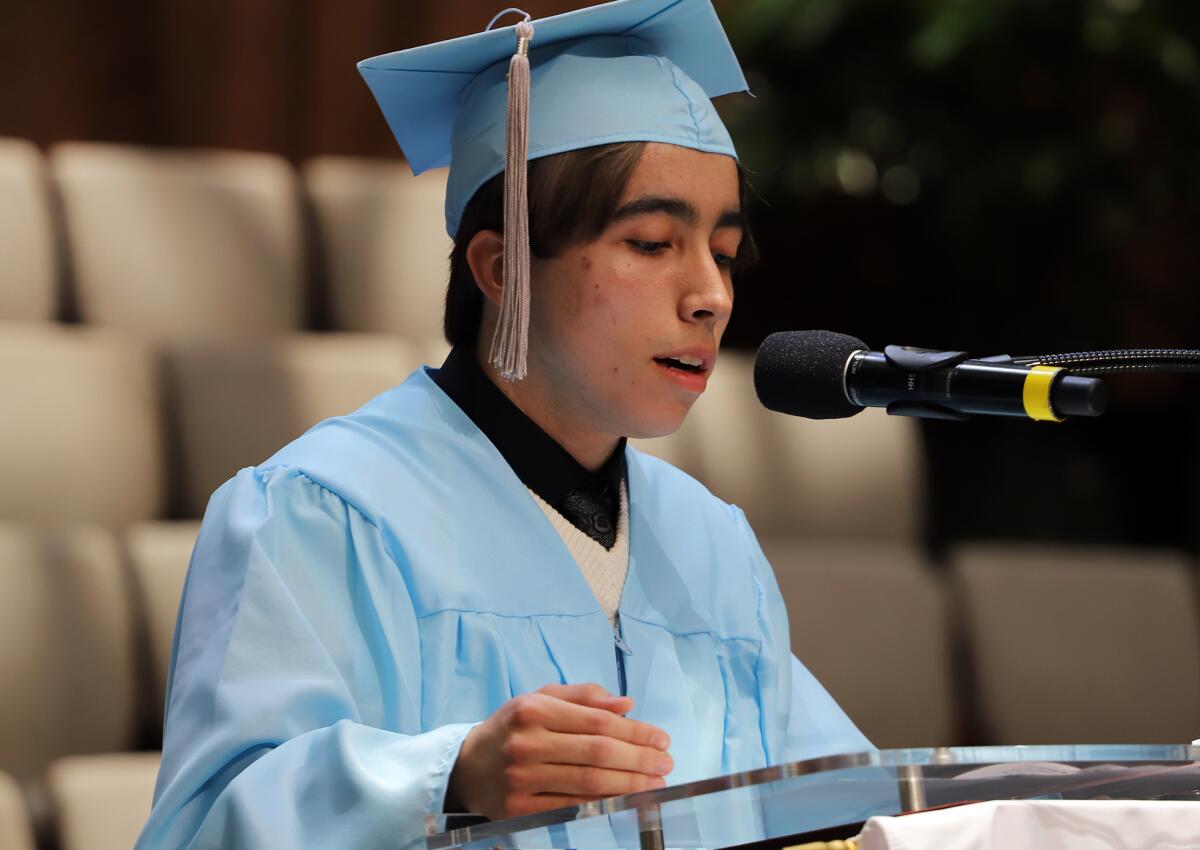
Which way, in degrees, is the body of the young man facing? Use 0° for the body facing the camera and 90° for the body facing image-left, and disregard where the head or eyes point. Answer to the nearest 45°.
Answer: approximately 315°

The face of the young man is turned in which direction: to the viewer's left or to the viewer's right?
to the viewer's right
